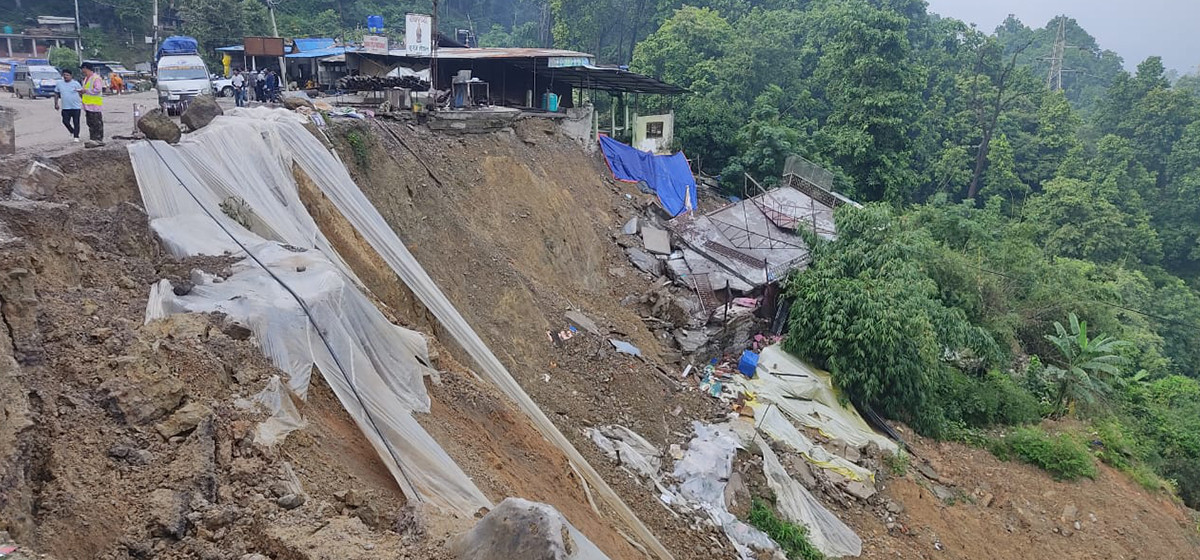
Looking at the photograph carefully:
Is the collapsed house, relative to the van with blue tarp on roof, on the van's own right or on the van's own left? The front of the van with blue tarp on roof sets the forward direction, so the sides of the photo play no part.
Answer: on the van's own left

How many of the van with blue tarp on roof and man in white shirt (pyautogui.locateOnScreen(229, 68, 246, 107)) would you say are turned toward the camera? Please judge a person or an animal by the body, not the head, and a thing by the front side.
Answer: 2

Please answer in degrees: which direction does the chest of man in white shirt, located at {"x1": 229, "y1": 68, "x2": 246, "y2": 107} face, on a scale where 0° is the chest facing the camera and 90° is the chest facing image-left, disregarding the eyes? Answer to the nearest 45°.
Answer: approximately 0°

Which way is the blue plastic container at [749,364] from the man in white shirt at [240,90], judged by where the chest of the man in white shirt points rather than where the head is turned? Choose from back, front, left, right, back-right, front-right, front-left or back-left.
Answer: front-left

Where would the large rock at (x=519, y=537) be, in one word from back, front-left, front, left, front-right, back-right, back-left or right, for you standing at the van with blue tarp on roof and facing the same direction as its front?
front

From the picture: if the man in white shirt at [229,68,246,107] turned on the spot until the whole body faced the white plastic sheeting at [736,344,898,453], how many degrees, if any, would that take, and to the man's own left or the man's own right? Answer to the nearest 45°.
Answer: approximately 45° to the man's own left

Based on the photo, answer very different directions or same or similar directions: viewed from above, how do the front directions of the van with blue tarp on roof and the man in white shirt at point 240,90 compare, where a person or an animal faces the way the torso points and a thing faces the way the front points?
same or similar directions

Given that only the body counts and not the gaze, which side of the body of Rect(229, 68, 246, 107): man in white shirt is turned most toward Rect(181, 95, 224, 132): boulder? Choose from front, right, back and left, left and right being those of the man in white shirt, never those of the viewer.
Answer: front

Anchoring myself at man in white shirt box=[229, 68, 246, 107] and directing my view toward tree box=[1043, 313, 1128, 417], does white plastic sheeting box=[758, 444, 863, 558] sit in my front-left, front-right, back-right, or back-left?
front-right

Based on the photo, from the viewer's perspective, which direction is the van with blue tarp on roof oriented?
toward the camera

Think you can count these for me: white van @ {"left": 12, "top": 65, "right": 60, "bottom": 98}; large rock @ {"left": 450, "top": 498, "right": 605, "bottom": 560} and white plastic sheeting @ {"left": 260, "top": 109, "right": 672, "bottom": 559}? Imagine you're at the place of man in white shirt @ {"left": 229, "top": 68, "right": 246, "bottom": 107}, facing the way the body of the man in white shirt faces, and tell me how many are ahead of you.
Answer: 2

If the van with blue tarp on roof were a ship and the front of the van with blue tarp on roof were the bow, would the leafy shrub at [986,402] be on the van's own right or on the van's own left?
on the van's own left

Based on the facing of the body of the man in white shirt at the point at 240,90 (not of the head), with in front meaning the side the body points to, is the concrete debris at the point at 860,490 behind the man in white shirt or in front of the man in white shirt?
in front
